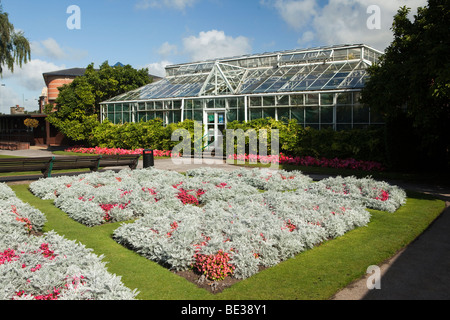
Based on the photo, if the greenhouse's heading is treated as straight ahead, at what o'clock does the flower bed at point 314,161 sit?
The flower bed is roughly at 10 o'clock from the greenhouse.

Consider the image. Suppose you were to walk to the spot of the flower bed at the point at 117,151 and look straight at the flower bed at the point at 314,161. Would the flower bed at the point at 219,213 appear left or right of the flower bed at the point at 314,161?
right

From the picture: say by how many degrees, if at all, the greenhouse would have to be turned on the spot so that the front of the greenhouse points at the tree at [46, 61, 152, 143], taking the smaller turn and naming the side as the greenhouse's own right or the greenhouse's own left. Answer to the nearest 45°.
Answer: approximately 45° to the greenhouse's own right

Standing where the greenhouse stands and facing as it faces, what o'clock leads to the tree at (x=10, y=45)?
The tree is roughly at 2 o'clock from the greenhouse.

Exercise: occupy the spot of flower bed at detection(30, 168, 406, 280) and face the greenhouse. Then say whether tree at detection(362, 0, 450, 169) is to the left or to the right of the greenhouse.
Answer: right

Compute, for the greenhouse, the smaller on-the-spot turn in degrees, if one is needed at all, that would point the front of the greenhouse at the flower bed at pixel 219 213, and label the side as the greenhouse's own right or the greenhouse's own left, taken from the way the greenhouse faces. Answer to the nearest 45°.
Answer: approximately 45° to the greenhouse's own left

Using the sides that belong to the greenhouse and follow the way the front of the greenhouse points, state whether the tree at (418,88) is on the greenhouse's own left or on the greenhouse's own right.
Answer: on the greenhouse's own left

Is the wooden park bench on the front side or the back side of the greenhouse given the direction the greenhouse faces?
on the front side

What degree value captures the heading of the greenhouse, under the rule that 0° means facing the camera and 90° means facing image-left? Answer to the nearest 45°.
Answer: approximately 45°

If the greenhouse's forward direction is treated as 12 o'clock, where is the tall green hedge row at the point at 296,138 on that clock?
The tall green hedge row is roughly at 10 o'clock from the greenhouse.
